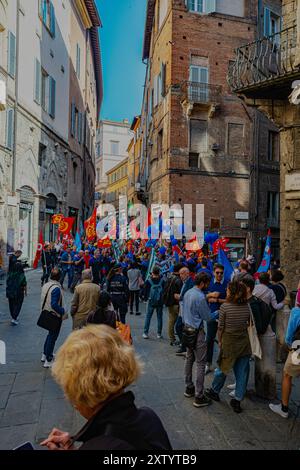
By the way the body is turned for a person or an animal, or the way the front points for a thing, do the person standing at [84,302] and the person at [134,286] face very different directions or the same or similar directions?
same or similar directions

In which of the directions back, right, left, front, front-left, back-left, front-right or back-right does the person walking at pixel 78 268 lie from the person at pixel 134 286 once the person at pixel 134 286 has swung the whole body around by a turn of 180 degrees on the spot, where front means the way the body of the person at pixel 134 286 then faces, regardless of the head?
back-right

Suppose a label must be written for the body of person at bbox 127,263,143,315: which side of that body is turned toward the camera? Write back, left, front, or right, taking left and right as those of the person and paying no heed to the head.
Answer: back

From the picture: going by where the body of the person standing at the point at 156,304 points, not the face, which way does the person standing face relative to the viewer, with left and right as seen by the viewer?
facing away from the viewer

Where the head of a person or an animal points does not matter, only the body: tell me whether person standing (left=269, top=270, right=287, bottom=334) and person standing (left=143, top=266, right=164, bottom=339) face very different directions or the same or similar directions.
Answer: same or similar directions

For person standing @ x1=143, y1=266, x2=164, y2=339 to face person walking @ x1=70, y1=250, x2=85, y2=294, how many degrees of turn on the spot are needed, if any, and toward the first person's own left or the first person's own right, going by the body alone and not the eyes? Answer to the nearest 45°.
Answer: approximately 45° to the first person's own left

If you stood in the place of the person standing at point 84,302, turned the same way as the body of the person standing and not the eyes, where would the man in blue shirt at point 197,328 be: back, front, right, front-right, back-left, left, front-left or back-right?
back-right

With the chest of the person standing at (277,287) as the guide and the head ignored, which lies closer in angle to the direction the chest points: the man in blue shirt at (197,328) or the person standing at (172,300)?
the person standing at (172,300)

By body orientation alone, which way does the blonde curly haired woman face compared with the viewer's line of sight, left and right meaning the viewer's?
facing away from the viewer and to the left of the viewer

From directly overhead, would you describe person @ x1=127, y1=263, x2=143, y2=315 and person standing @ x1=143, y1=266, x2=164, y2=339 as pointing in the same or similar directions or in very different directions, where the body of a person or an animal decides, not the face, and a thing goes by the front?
same or similar directions

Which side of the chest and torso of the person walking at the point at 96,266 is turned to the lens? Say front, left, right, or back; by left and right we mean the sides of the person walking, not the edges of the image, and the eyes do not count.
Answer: front

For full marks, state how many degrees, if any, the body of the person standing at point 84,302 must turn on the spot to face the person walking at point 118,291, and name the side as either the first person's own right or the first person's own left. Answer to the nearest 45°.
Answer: approximately 45° to the first person's own right
